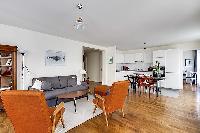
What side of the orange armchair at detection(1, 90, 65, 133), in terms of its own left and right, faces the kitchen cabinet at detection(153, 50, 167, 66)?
front

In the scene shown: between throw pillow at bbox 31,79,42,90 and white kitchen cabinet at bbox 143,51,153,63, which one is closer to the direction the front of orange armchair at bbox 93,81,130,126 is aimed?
the throw pillow

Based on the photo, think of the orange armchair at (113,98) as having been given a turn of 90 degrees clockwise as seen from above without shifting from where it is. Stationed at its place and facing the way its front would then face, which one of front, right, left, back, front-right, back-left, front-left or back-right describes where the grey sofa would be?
left

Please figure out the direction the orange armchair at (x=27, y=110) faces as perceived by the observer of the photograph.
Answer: facing away from the viewer and to the right of the viewer

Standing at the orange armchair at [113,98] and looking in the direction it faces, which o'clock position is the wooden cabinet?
The wooden cabinet is roughly at 11 o'clock from the orange armchair.

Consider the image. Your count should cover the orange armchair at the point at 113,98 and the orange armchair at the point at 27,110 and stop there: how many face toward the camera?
0

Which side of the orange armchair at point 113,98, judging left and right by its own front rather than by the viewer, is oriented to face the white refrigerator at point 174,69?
right

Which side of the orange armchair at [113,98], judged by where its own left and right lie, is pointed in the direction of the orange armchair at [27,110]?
left

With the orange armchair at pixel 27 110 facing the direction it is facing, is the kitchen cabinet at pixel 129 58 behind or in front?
in front

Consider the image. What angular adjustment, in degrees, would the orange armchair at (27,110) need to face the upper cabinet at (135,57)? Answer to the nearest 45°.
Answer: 0° — it already faces it

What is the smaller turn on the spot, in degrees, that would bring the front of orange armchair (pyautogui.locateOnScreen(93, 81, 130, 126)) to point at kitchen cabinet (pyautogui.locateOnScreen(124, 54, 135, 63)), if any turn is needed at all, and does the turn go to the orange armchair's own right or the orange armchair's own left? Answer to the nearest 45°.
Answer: approximately 45° to the orange armchair's own right

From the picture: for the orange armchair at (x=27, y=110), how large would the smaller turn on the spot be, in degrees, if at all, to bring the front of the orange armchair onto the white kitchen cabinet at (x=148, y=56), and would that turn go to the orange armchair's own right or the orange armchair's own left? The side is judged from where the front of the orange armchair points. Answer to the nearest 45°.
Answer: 0° — it already faces it

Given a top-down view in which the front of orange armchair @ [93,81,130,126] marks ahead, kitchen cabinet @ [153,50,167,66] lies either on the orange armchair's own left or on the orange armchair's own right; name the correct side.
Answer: on the orange armchair's own right
